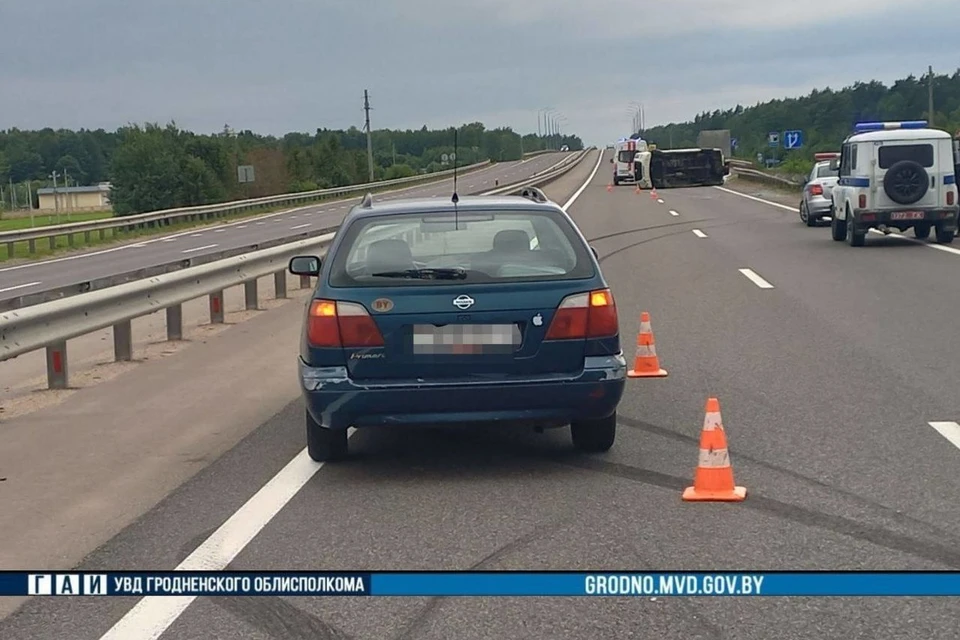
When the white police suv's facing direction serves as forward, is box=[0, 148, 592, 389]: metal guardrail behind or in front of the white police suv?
behind

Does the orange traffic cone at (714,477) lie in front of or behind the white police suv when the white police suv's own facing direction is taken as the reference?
behind

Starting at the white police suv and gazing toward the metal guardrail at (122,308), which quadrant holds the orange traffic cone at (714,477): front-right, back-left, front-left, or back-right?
front-left

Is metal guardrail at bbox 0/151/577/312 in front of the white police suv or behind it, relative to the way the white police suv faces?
behind

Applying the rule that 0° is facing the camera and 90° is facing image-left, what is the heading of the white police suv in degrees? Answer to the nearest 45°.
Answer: approximately 180°

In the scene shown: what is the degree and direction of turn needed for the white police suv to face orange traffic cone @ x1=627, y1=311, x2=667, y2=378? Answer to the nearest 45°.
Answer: approximately 180°

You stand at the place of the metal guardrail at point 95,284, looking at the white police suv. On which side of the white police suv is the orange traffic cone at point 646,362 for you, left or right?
right

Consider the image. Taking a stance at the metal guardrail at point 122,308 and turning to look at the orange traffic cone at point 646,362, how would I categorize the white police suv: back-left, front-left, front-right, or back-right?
front-left
